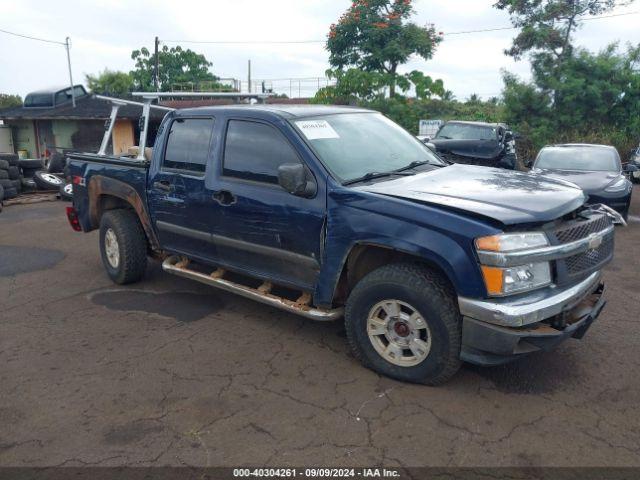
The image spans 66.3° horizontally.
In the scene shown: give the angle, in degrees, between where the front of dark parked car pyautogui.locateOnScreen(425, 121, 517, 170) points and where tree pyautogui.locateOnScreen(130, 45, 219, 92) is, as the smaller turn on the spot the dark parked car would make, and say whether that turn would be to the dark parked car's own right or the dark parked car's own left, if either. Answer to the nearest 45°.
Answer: approximately 135° to the dark parked car's own right

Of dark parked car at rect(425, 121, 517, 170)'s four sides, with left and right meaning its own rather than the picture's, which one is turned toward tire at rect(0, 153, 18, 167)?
right

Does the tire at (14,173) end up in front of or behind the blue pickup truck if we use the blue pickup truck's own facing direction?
behind

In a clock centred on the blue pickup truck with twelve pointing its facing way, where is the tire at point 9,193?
The tire is roughly at 6 o'clock from the blue pickup truck.

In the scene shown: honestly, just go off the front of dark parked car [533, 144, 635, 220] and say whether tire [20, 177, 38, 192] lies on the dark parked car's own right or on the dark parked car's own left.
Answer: on the dark parked car's own right

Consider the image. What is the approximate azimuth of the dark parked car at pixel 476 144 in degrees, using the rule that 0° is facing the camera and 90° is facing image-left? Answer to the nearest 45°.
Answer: approximately 0°

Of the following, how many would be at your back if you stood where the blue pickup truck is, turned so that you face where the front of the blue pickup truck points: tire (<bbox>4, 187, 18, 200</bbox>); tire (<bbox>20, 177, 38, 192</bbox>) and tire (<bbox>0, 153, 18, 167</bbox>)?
3

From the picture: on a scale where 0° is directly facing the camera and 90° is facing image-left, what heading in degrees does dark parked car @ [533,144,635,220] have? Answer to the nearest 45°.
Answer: approximately 0°

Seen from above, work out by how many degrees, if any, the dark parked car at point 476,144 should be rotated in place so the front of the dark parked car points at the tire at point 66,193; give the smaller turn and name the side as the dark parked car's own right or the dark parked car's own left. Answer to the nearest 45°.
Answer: approximately 45° to the dark parked car's own right

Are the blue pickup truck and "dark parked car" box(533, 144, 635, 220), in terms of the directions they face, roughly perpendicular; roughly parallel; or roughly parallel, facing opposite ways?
roughly perpendicular

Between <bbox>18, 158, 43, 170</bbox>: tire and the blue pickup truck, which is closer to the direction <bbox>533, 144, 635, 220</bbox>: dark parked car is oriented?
the blue pickup truck

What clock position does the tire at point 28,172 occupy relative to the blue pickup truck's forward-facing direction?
The tire is roughly at 6 o'clock from the blue pickup truck.

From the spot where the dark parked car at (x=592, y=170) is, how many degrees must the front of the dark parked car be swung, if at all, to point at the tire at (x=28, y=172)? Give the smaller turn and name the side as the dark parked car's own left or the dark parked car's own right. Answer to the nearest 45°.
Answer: approximately 90° to the dark parked car's own right
